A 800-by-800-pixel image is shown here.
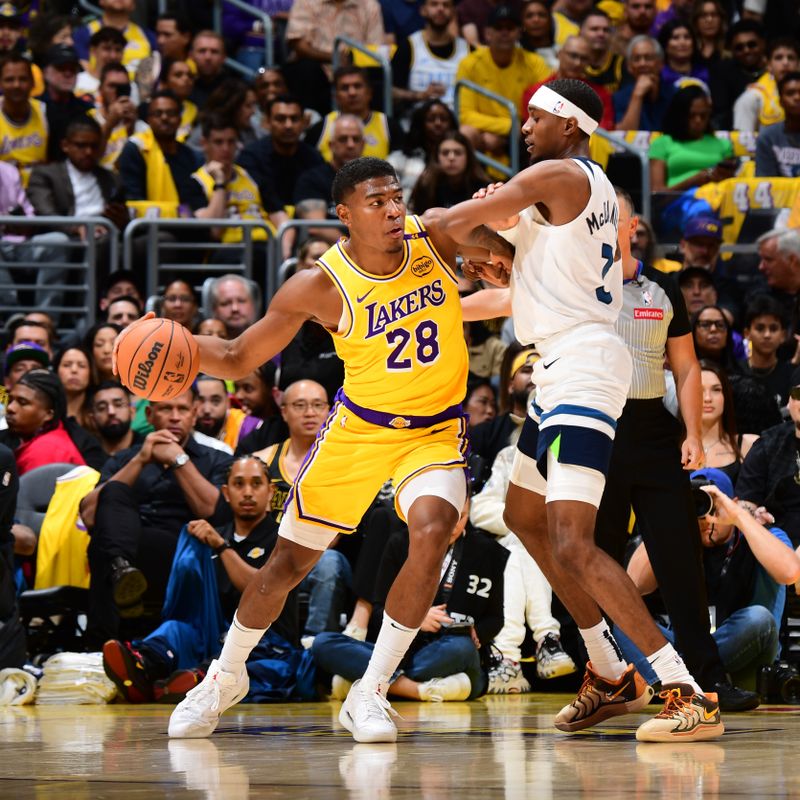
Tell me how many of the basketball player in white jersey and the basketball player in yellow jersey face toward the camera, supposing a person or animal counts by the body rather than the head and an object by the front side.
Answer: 1

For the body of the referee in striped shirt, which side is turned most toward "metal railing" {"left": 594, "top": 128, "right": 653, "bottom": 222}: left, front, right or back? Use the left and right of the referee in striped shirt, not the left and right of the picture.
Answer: back

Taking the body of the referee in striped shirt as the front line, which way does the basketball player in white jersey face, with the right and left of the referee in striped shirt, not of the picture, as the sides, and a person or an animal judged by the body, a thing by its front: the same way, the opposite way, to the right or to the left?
to the right

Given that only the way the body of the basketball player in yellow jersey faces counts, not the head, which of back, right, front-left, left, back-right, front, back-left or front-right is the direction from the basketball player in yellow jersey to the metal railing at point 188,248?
back

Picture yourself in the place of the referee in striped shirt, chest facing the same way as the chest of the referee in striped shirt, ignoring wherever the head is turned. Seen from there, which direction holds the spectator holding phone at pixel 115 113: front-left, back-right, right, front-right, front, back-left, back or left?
back-right

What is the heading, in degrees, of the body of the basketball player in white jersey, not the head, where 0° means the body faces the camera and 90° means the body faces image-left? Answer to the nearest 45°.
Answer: approximately 90°

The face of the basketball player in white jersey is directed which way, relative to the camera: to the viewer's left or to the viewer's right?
to the viewer's left

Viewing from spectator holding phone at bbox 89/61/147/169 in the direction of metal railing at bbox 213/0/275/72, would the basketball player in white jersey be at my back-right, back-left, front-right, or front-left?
back-right

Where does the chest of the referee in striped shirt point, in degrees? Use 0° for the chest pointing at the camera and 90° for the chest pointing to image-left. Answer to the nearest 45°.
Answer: approximately 0°

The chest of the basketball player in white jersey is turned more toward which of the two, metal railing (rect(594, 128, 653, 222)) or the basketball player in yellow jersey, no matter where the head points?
the basketball player in yellow jersey

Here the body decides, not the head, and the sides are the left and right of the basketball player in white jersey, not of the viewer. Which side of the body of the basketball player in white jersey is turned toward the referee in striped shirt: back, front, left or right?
right

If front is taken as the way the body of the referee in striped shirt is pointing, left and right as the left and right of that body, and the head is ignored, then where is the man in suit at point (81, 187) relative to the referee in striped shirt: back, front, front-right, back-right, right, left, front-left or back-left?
back-right

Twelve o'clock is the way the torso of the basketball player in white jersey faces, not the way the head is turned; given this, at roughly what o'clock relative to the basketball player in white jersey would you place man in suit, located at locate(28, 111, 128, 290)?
The man in suit is roughly at 2 o'clock from the basketball player in white jersey.
